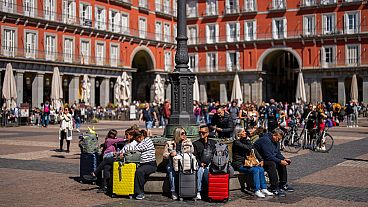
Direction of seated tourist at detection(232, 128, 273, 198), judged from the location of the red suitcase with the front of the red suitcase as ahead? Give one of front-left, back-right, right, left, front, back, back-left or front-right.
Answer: back-left

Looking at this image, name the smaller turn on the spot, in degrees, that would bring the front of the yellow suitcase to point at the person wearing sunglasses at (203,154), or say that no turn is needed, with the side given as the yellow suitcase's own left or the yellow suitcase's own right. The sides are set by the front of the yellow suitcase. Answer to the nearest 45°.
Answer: approximately 90° to the yellow suitcase's own left

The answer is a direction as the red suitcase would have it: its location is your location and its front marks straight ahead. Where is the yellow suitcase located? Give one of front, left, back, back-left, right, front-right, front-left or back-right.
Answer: right

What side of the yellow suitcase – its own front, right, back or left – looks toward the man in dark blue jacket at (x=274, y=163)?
left

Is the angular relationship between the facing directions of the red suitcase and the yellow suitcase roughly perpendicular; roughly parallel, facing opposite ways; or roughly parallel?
roughly parallel

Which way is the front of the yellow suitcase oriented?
toward the camera

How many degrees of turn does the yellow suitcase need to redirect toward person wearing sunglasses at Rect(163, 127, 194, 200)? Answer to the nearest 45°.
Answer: approximately 90° to its left

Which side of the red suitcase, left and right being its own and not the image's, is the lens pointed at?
front

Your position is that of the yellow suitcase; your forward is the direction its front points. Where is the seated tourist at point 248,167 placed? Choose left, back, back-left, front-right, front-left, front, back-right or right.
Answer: left

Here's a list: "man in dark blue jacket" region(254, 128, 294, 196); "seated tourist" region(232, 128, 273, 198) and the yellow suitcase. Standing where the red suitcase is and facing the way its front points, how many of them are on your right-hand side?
1

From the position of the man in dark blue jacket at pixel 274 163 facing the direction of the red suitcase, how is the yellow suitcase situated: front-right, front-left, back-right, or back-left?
front-right

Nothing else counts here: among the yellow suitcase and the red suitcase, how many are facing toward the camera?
2

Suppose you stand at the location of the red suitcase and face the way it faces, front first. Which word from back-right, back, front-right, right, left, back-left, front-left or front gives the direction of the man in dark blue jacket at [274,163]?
back-left
